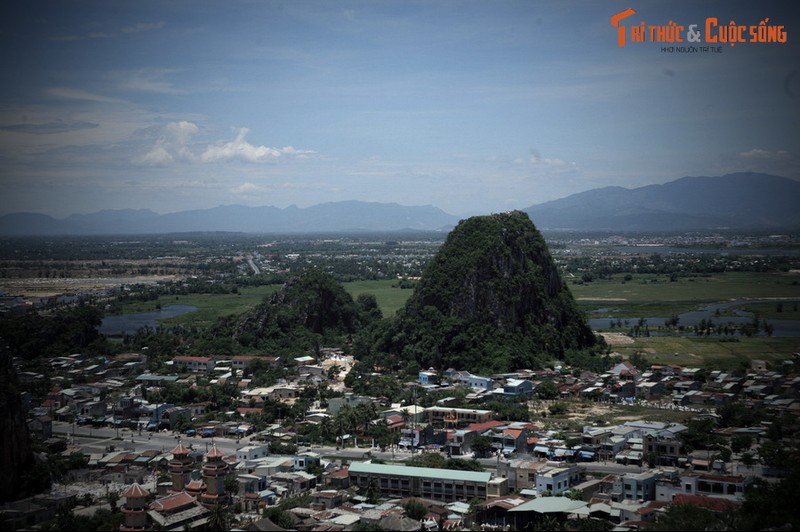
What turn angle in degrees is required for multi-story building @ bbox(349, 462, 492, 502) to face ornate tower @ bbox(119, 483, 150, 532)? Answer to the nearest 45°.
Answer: approximately 45° to its right

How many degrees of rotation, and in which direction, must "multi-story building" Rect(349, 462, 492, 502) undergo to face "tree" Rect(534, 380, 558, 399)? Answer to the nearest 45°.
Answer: approximately 180°

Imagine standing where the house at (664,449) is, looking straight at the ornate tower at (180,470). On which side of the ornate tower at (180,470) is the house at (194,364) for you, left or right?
right

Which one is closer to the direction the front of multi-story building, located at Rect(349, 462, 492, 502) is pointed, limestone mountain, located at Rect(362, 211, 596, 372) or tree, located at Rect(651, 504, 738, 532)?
the tree

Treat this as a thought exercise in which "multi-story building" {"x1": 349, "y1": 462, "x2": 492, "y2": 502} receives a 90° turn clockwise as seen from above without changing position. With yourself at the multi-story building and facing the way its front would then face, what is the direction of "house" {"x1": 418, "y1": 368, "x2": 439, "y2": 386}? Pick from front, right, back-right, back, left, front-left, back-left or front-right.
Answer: right

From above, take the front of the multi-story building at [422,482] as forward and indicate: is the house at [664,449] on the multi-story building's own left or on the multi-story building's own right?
on the multi-story building's own left

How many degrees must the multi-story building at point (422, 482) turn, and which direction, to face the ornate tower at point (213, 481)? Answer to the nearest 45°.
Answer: approximately 90° to its right

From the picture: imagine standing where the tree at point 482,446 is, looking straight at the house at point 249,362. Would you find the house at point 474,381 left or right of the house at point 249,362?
right

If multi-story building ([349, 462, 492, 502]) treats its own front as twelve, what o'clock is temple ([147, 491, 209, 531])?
The temple is roughly at 2 o'clock from the multi-story building.

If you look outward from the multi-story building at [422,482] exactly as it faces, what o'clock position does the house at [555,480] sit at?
The house is roughly at 9 o'clock from the multi-story building.

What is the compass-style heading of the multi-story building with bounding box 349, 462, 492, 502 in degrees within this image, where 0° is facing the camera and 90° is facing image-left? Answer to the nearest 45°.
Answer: approximately 0°

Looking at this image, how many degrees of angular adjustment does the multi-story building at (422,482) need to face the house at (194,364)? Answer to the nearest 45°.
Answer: approximately 135° to its right

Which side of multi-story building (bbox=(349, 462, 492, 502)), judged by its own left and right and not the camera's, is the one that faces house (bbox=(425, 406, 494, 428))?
back

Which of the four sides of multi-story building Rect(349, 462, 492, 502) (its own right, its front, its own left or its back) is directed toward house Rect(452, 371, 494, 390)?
back

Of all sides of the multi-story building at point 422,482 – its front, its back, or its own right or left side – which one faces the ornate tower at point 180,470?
right
